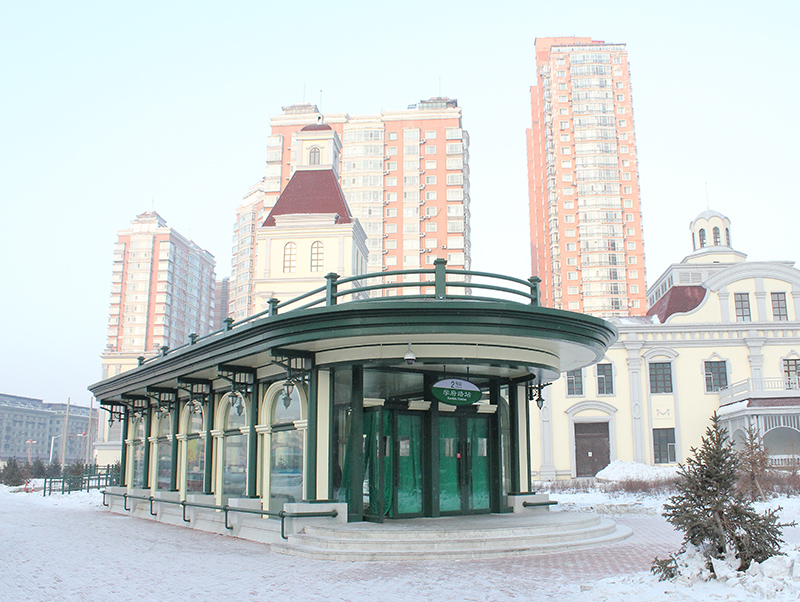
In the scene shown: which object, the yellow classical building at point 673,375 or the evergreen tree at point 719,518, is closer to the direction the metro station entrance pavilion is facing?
the evergreen tree

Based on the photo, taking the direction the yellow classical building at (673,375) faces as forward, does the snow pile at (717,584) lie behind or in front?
in front

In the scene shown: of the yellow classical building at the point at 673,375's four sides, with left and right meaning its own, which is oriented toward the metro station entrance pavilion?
front

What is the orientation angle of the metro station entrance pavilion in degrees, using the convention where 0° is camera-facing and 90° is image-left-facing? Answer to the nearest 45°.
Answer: approximately 315°

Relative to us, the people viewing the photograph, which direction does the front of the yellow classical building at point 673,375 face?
facing the viewer

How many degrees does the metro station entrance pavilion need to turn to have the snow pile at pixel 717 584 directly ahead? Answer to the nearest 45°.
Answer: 0° — it already faces it

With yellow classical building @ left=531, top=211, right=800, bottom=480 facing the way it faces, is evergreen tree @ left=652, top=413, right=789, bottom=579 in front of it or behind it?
in front

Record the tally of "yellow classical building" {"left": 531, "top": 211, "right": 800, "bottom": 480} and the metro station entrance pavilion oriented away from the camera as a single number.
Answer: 0

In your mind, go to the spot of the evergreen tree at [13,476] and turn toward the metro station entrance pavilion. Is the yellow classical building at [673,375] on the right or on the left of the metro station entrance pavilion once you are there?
left
